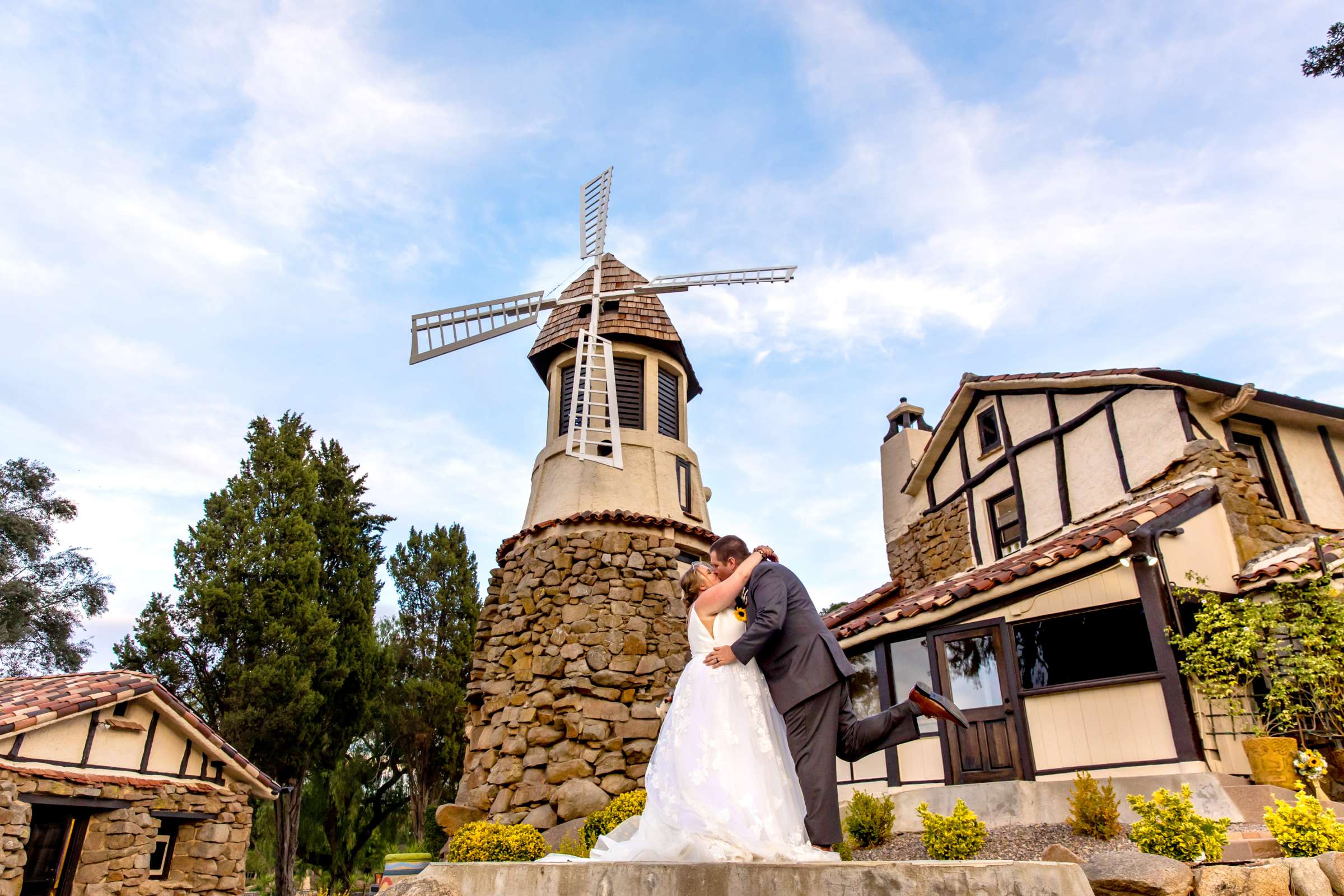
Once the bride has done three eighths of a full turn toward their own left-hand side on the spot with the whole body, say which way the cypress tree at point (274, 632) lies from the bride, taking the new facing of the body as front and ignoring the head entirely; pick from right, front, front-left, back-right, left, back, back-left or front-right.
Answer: front

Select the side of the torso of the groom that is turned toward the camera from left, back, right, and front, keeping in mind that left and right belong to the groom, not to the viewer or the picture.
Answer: left

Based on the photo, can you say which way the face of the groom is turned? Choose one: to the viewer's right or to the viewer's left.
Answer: to the viewer's left

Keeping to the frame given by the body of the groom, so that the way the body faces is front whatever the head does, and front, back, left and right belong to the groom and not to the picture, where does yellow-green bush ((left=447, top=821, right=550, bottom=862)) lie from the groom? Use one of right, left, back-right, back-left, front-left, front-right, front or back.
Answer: front-right

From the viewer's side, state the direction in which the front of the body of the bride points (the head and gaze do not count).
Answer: to the viewer's right

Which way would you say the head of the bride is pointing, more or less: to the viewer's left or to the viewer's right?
to the viewer's right

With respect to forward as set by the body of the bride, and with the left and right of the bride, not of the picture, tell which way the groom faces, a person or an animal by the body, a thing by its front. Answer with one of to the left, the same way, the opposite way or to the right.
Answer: the opposite way

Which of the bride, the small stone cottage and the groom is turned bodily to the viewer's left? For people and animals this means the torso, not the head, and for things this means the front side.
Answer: the groom
